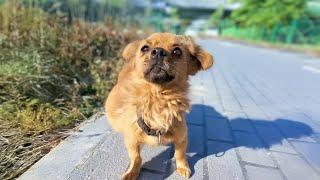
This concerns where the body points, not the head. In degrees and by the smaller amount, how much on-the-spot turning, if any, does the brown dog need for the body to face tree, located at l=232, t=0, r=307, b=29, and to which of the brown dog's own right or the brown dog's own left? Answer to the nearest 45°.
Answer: approximately 180°

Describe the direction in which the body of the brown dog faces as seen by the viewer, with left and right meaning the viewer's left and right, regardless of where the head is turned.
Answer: facing the viewer
